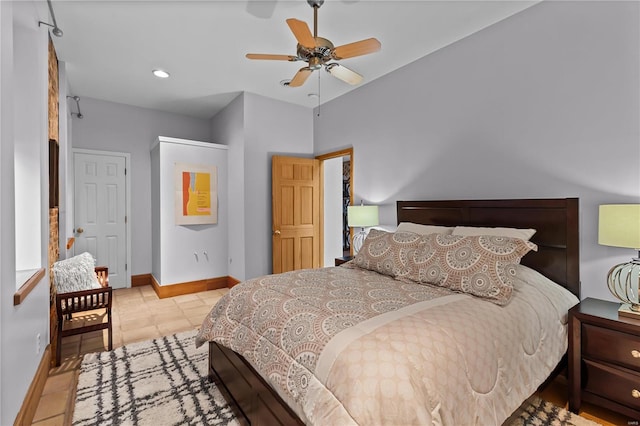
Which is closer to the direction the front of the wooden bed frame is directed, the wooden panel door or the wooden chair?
the wooden chair

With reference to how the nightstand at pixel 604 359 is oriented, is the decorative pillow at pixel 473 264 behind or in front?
in front

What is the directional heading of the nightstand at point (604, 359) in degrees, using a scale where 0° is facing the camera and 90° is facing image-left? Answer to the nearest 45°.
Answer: approximately 45°

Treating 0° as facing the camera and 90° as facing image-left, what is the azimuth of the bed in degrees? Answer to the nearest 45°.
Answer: approximately 45°

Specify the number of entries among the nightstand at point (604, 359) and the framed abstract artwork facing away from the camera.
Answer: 0

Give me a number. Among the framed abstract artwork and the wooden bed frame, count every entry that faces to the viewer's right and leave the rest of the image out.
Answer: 0

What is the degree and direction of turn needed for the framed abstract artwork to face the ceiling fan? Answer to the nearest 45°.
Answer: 0° — it already faces it

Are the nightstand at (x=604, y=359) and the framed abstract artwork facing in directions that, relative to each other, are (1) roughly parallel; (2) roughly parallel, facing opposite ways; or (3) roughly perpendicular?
roughly perpendicular

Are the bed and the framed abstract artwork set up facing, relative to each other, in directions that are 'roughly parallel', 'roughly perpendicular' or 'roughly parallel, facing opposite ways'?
roughly perpendicular

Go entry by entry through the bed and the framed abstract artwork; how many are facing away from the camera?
0

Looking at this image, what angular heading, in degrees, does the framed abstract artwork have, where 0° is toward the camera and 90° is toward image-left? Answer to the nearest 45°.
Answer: approximately 0°
